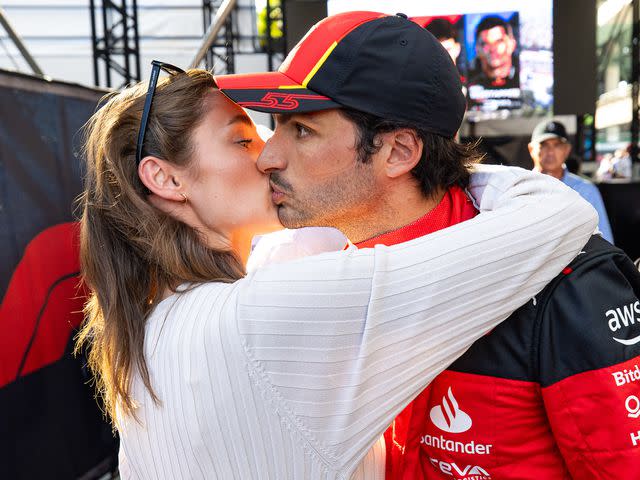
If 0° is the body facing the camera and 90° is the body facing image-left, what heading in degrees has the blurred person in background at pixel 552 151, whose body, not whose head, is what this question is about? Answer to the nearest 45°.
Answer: approximately 0°

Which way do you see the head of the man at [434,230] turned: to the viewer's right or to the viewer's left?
to the viewer's left

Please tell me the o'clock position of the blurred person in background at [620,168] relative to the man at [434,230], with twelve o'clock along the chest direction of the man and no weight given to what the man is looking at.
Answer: The blurred person in background is roughly at 5 o'clock from the man.

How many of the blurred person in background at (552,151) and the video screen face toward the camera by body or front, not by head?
2

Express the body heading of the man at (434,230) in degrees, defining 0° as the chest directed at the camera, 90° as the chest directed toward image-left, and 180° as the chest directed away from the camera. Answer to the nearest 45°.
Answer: approximately 45°

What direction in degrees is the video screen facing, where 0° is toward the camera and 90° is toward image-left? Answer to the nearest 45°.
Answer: approximately 0°

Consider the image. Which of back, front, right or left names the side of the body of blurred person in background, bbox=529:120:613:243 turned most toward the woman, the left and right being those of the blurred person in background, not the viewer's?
front

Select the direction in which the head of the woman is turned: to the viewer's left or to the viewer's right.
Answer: to the viewer's right

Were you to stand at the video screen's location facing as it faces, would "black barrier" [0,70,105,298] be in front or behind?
in front

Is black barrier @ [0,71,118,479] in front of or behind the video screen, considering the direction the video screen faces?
in front
